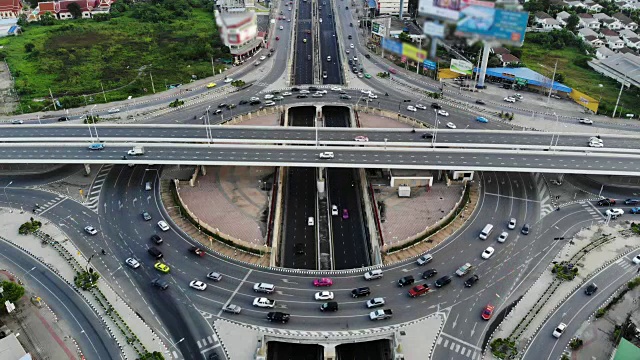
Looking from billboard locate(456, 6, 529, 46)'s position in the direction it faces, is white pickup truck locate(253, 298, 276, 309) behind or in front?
in front

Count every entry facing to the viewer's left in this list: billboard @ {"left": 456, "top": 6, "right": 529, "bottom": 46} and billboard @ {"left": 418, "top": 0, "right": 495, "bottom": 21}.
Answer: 0

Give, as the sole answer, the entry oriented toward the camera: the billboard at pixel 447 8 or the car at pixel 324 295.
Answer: the billboard

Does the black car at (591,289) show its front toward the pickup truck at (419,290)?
no

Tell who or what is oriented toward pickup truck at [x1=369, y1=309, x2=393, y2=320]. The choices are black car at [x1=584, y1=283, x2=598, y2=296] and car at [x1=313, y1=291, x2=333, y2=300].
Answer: the black car

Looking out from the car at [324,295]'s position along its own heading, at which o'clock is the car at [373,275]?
the car at [373,275] is roughly at 5 o'clock from the car at [324,295].

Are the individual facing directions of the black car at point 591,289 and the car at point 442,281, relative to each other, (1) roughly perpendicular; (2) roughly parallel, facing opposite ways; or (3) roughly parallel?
roughly parallel

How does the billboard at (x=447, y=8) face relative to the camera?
toward the camera

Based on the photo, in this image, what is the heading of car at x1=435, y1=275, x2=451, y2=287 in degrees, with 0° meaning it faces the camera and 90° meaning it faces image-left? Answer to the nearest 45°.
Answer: approximately 45°

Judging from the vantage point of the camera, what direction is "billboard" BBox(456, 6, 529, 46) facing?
facing the viewer

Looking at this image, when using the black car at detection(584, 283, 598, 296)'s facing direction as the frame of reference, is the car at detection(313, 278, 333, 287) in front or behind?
in front

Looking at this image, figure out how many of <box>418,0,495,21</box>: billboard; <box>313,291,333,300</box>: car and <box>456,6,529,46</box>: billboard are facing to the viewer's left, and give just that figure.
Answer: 1

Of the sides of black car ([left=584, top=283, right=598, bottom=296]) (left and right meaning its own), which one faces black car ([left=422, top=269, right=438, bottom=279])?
front

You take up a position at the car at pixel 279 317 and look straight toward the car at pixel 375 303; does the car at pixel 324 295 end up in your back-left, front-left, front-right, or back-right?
front-left

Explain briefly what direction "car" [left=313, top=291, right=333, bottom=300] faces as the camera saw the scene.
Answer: facing to the left of the viewer
